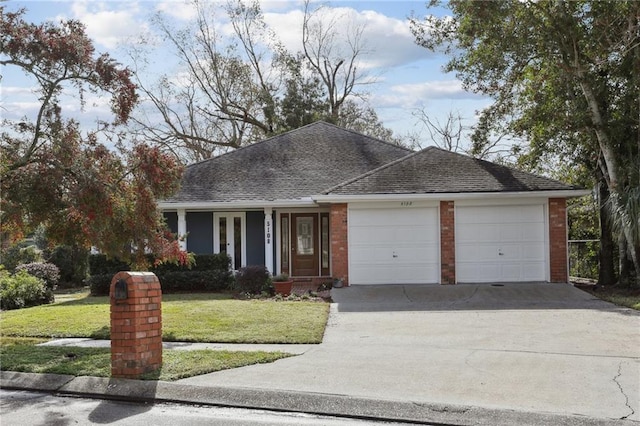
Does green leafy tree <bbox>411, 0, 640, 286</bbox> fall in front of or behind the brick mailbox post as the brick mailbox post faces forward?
behind

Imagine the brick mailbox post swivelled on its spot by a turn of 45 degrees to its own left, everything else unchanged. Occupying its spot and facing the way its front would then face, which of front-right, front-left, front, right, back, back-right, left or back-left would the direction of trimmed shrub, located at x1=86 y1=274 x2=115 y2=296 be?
back

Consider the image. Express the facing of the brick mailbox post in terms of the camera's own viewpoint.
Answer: facing the viewer and to the left of the viewer

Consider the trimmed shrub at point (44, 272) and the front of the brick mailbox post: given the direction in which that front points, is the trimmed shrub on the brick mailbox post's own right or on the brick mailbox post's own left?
on the brick mailbox post's own right

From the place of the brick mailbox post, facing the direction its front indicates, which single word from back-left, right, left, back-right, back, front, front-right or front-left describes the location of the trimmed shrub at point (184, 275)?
back-right

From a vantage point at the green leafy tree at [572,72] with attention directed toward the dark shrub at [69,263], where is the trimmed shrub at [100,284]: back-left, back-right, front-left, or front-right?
front-left

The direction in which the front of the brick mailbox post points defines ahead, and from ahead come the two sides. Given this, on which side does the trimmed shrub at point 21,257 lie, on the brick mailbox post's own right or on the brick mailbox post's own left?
on the brick mailbox post's own right

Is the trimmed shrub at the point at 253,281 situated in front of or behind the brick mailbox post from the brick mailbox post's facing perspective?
behind

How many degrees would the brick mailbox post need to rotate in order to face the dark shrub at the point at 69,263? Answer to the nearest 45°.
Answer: approximately 135° to its right
